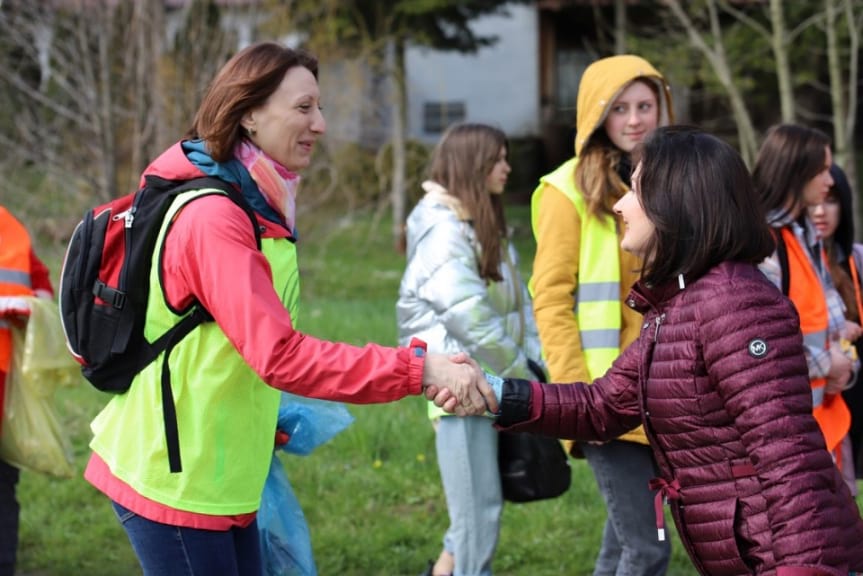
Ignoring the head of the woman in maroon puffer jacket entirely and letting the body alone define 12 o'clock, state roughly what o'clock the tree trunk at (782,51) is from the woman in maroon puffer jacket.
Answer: The tree trunk is roughly at 3 o'clock from the woman in maroon puffer jacket.

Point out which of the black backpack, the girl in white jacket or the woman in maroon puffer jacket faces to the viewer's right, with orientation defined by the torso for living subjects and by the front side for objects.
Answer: the girl in white jacket

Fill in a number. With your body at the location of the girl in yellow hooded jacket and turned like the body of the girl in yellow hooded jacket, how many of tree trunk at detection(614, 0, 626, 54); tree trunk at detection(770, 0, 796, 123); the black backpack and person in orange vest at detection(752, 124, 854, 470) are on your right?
1

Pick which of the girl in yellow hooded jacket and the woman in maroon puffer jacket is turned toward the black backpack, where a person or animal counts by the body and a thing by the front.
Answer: the woman in maroon puffer jacket

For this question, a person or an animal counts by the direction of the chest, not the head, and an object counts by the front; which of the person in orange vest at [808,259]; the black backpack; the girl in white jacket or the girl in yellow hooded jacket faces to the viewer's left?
the black backpack

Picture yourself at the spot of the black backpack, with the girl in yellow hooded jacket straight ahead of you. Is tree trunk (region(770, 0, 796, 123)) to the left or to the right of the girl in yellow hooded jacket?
left

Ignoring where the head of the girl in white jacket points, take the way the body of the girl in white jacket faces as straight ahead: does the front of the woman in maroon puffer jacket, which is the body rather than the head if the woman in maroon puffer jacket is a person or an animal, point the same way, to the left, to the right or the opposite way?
the opposite way

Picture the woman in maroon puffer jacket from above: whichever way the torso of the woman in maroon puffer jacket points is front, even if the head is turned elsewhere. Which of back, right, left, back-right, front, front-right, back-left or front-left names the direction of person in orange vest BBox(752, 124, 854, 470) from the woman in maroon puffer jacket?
right

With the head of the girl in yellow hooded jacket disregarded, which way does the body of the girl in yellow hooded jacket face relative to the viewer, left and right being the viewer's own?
facing the viewer and to the right of the viewer

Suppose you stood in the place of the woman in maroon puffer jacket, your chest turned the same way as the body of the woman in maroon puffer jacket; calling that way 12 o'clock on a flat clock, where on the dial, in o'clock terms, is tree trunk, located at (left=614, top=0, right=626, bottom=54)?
The tree trunk is roughly at 3 o'clock from the woman in maroon puffer jacket.

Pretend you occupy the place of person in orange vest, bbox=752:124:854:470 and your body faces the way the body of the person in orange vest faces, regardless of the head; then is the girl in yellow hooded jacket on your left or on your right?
on your right

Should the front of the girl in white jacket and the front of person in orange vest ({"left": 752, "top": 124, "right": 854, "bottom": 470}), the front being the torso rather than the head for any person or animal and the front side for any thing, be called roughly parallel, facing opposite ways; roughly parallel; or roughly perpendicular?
roughly parallel

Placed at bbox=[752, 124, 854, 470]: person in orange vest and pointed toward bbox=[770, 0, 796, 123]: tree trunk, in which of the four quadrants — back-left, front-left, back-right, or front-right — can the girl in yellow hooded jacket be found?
back-left

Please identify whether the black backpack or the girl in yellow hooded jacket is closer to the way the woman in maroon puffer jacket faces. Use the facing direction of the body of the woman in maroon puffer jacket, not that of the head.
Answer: the black backpack
